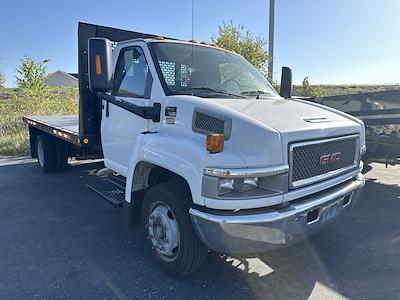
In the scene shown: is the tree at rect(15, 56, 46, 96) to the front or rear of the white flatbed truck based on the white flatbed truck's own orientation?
to the rear

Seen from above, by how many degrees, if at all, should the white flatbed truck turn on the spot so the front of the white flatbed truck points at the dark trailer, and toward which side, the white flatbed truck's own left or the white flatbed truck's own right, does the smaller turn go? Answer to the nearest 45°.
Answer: approximately 90° to the white flatbed truck's own left

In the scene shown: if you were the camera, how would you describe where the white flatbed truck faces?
facing the viewer and to the right of the viewer
